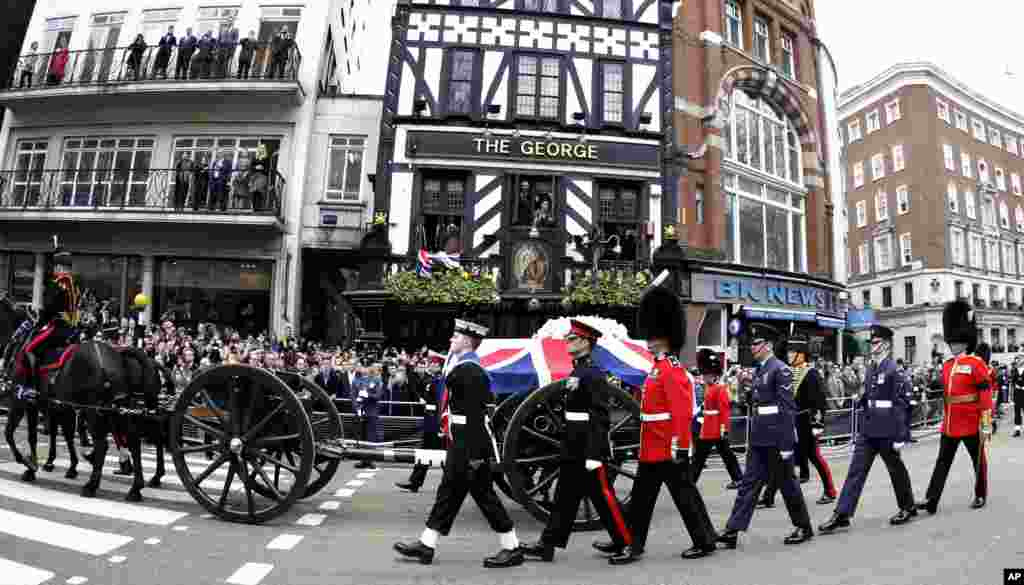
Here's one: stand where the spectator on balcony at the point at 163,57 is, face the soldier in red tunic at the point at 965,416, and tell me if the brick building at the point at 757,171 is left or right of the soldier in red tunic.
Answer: left

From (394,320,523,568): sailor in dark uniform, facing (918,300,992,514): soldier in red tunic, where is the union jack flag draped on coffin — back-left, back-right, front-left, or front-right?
front-left

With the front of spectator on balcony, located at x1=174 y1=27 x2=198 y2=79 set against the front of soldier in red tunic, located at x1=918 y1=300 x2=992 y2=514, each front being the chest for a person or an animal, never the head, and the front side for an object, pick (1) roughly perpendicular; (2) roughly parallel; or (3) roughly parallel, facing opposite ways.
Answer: roughly perpendicular

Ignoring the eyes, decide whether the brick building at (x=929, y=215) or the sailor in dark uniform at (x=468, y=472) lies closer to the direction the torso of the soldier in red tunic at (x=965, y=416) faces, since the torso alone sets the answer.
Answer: the sailor in dark uniform

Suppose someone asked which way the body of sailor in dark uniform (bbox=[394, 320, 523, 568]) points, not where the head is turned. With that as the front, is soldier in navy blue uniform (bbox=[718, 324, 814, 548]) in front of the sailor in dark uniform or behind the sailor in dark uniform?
behind

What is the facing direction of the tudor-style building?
toward the camera

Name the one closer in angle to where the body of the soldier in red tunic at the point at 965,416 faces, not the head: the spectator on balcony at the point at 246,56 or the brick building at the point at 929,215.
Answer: the spectator on balcony

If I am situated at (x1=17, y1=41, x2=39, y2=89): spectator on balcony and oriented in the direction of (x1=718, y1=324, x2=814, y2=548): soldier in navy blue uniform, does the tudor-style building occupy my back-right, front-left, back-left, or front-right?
front-left

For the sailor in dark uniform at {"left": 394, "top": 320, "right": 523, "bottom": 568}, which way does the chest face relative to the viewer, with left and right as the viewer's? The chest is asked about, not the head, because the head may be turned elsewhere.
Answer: facing to the left of the viewer

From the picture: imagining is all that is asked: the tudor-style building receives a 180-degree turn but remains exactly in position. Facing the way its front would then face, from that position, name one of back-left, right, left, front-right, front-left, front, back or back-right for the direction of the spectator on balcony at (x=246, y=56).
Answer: left

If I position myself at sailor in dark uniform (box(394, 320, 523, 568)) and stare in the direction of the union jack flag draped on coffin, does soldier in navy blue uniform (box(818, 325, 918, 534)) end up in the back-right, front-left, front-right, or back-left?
front-right

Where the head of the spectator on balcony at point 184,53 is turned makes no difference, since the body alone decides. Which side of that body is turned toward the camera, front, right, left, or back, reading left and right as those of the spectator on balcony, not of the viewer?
front

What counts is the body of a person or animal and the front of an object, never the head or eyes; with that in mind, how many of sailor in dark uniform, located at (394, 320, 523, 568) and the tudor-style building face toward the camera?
1
